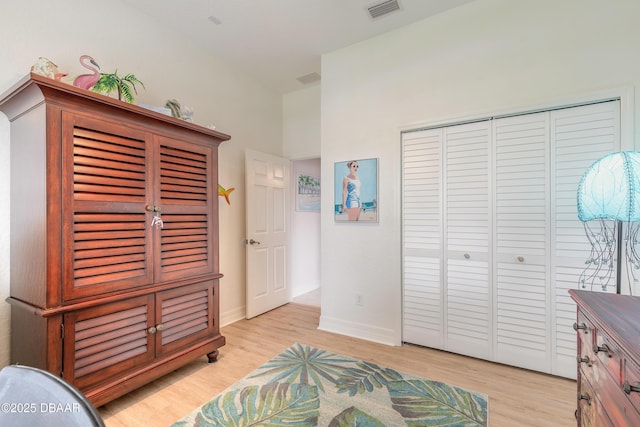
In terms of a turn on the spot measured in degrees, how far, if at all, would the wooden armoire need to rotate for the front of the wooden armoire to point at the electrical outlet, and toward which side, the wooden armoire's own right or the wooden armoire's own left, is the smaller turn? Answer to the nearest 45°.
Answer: approximately 45° to the wooden armoire's own left

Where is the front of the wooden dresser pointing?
to the viewer's left

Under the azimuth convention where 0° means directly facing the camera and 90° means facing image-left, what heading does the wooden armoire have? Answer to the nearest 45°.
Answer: approximately 315°

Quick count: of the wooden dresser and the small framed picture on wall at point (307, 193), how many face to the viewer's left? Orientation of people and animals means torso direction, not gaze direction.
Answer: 1

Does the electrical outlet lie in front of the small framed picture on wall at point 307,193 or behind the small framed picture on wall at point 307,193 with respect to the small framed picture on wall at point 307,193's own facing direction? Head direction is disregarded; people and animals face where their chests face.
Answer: in front

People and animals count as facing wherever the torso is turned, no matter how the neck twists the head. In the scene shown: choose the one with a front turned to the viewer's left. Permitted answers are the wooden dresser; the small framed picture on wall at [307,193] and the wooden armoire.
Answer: the wooden dresser

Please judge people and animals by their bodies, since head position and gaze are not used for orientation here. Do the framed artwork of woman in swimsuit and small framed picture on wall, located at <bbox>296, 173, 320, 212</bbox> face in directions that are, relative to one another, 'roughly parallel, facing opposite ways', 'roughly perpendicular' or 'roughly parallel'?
roughly perpendicular

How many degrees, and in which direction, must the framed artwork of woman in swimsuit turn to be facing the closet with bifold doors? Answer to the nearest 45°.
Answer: approximately 135° to its left

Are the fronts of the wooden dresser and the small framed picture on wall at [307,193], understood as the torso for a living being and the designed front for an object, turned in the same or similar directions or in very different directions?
very different directions

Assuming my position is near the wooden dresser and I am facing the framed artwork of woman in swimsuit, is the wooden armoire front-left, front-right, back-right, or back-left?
front-left

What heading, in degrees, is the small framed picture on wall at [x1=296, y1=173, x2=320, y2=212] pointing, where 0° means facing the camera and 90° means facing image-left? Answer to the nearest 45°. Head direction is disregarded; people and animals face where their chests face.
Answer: approximately 315°

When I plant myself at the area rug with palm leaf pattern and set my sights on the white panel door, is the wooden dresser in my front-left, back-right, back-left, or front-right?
back-right

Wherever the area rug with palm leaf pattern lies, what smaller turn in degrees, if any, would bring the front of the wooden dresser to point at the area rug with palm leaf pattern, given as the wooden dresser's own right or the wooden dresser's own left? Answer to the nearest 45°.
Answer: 0° — it already faces it

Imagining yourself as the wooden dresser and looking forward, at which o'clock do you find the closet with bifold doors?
The closet with bifold doors is roughly at 2 o'clock from the wooden dresser.

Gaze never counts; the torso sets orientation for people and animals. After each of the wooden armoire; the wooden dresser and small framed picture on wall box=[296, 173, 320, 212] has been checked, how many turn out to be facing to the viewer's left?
1

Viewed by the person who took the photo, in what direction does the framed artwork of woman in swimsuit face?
facing the viewer and to the left of the viewer

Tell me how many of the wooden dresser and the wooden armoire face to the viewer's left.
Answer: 1

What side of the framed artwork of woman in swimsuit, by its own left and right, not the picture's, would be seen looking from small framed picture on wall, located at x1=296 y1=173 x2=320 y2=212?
right

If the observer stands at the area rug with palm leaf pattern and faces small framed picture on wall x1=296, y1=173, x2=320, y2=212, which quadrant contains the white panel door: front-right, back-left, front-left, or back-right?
front-left

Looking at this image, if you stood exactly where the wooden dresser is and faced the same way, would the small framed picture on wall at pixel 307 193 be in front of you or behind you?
in front

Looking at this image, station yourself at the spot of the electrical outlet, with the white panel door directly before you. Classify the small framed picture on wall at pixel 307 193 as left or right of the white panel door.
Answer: right
